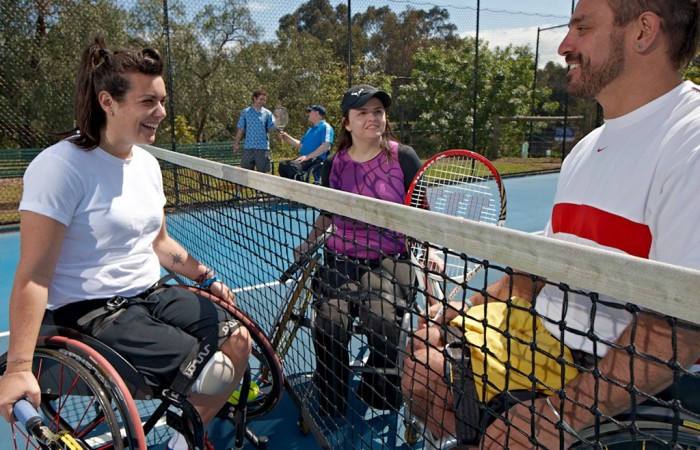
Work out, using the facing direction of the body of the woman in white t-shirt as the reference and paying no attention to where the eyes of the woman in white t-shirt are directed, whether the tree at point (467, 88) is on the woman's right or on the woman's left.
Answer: on the woman's left

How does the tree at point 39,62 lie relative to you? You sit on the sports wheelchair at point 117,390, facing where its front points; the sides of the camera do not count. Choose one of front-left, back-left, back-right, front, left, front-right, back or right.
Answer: back-left

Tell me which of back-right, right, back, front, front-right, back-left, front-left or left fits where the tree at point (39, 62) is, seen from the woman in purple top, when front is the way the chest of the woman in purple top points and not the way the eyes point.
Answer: back-right

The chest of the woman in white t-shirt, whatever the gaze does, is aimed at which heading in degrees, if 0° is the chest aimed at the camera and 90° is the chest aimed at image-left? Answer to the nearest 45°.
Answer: approximately 315°

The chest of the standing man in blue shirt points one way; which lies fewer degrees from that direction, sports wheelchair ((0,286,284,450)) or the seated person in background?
the sports wheelchair

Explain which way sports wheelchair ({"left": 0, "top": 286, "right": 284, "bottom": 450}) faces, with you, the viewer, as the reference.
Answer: facing the viewer and to the right of the viewer

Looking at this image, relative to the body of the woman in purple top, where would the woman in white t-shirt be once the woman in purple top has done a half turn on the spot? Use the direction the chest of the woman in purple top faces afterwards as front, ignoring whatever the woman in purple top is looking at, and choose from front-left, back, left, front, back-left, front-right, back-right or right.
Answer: back-left

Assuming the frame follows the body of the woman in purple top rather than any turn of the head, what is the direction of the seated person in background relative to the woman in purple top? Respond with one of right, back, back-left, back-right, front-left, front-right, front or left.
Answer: back

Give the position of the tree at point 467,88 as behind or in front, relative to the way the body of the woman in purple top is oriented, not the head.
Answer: behind

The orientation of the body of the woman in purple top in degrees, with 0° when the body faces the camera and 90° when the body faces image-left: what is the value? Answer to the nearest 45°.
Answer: approximately 0°

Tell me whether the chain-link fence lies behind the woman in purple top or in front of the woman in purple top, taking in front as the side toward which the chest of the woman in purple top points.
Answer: behind

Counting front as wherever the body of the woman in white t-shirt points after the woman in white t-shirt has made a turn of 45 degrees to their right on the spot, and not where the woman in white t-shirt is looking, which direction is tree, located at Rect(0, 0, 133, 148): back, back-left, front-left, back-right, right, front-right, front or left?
back

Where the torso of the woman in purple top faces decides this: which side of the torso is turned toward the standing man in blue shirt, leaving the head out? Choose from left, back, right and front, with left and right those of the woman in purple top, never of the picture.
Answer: back

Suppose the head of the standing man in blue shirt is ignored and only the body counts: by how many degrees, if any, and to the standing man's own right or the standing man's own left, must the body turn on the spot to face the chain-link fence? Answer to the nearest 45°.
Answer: approximately 180°

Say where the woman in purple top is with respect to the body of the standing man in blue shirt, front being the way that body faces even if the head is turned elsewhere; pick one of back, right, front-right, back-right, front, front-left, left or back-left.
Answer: front

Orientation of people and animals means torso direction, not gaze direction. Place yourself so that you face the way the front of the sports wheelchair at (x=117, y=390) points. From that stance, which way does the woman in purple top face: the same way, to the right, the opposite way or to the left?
to the right

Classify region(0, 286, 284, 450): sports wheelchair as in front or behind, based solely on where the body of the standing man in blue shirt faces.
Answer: in front

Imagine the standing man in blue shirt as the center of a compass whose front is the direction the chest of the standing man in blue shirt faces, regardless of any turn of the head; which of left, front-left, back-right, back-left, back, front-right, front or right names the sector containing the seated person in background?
front-left

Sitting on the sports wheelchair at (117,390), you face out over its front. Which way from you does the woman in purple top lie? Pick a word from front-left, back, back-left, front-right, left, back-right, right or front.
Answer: left

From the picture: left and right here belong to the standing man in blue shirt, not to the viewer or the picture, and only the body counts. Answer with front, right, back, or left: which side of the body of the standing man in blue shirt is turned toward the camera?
front
